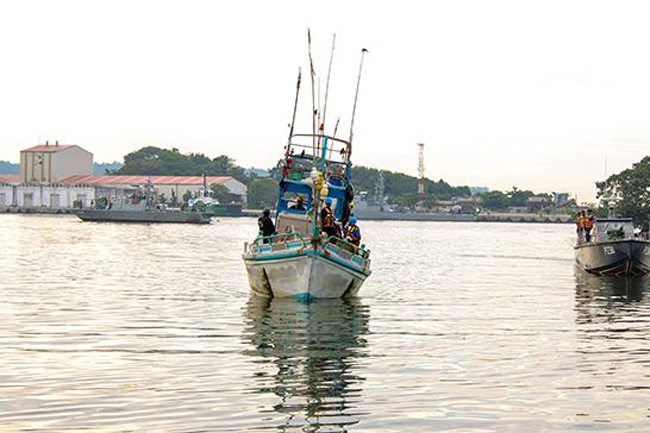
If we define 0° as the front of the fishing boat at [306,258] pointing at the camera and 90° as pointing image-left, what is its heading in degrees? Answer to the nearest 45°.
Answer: approximately 0°
